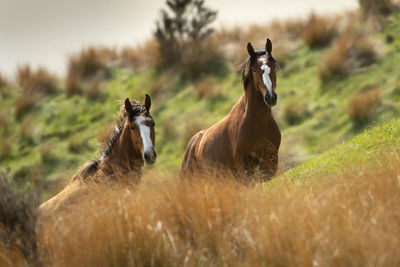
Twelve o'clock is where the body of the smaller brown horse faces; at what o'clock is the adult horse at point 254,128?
The adult horse is roughly at 11 o'clock from the smaller brown horse.

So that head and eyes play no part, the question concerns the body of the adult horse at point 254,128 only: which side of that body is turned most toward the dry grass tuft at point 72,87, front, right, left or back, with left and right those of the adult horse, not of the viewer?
back

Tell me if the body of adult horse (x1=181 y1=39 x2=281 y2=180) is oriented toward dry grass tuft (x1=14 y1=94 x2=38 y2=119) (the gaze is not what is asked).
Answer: no

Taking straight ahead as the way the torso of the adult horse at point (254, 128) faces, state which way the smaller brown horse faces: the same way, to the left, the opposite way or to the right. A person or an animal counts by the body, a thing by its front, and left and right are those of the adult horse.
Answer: the same way

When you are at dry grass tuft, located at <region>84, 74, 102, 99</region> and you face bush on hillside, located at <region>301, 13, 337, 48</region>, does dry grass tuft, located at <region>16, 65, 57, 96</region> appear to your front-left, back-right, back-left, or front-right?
back-left

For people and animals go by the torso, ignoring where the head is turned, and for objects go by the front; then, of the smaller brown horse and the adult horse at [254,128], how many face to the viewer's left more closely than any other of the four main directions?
0

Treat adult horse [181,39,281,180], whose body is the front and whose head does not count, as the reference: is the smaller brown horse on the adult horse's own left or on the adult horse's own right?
on the adult horse's own right

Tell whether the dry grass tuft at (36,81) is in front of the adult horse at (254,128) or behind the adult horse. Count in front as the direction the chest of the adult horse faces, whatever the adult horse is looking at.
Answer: behind

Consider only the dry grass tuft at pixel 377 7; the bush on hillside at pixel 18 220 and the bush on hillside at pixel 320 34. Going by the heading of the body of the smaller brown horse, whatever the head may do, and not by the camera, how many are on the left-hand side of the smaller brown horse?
2

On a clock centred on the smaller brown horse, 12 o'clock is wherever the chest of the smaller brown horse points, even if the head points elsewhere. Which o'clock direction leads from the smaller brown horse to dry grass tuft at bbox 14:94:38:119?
The dry grass tuft is roughly at 7 o'clock from the smaller brown horse.

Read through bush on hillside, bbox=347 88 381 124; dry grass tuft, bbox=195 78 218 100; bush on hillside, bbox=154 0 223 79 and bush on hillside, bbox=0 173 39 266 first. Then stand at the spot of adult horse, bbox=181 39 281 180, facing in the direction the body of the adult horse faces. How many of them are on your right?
1

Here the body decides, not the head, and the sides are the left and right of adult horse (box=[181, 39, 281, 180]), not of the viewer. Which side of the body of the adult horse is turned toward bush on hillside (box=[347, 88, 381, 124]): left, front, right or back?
left

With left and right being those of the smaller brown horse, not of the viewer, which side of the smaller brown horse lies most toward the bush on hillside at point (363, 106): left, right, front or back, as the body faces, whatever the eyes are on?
left

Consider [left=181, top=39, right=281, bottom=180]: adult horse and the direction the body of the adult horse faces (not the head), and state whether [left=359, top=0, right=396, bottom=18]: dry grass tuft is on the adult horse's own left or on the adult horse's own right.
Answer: on the adult horse's own left

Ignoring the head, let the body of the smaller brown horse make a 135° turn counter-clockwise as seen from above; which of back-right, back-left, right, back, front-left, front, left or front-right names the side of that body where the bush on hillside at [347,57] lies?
front-right

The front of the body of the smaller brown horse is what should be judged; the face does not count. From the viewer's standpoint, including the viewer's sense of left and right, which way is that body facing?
facing the viewer and to the right of the viewer

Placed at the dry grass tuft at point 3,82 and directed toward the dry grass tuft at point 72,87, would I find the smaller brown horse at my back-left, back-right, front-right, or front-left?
front-right
